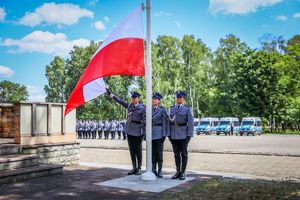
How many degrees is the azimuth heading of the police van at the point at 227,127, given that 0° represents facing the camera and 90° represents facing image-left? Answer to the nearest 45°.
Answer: approximately 45°

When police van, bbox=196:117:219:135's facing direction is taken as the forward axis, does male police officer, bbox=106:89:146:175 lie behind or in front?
in front

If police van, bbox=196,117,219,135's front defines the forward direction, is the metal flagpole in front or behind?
in front

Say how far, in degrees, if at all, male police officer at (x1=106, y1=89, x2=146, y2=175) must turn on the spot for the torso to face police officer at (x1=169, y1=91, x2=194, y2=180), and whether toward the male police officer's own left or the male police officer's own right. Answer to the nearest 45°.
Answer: approximately 45° to the male police officer's own left

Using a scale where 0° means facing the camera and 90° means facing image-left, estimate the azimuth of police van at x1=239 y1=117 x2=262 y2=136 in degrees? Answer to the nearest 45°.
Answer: approximately 45°

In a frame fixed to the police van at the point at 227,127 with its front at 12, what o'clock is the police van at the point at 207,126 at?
the police van at the point at 207,126 is roughly at 2 o'clock from the police van at the point at 227,127.

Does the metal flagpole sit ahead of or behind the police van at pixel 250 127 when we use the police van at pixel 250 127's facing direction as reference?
ahead
